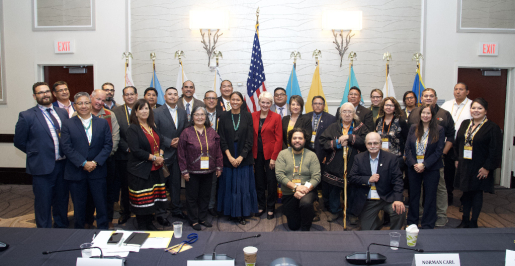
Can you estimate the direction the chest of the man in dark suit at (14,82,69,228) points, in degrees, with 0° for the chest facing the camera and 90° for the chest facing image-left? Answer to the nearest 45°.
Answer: approximately 315°

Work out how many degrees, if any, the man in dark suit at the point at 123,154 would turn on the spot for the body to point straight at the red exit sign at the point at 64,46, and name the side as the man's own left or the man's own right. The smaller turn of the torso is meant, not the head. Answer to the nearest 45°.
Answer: approximately 180°

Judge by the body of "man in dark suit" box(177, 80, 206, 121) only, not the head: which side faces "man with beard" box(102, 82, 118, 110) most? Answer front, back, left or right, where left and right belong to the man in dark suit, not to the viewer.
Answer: right

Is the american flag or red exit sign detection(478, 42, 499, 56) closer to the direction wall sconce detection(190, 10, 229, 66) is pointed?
the american flag

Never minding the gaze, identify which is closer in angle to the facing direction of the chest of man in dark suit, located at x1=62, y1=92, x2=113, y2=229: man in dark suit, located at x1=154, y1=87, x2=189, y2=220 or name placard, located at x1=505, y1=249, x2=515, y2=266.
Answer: the name placard

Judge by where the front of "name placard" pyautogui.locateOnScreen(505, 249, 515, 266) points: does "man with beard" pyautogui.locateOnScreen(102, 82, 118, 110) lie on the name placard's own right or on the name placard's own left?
on the name placard's own right

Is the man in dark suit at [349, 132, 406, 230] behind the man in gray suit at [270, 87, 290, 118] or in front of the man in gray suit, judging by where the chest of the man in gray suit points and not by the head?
in front

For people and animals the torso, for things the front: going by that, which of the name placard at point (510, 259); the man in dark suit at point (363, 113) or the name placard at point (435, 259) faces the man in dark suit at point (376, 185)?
the man in dark suit at point (363, 113)
